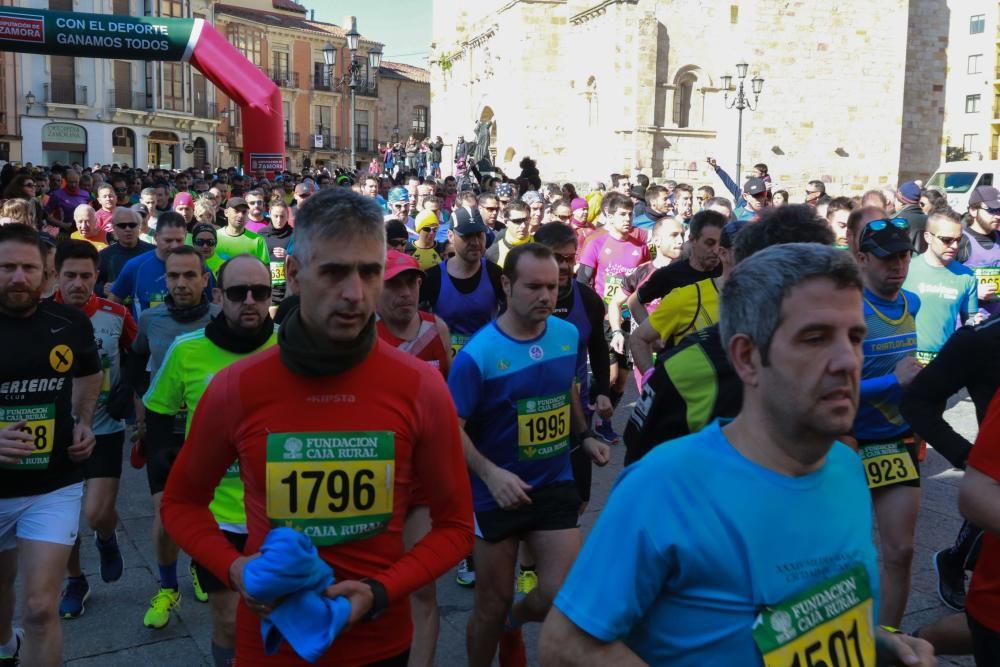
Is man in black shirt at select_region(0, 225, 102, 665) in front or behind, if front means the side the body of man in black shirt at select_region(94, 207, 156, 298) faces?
in front

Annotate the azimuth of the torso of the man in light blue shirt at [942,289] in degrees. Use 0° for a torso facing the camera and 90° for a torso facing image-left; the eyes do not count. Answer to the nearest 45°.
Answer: approximately 0°

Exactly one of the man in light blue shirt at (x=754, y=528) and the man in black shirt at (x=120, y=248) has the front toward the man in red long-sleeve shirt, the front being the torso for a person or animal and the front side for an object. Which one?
the man in black shirt

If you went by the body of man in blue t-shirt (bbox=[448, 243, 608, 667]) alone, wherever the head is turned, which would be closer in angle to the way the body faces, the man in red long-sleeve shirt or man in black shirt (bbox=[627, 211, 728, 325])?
the man in red long-sleeve shirt

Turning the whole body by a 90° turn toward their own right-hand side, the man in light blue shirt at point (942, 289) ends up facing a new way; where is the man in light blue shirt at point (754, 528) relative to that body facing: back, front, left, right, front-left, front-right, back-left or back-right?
left

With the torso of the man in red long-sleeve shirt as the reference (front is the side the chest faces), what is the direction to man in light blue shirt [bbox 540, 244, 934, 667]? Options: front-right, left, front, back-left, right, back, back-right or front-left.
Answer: front-left

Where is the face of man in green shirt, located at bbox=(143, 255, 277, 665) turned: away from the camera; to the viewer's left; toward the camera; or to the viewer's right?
toward the camera

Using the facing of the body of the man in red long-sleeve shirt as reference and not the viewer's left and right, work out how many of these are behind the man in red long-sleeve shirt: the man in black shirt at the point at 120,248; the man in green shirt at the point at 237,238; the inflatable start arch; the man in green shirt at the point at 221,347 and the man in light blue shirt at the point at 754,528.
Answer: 4

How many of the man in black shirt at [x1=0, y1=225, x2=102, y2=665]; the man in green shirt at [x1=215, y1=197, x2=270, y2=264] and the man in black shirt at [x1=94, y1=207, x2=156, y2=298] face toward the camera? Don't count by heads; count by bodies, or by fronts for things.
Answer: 3

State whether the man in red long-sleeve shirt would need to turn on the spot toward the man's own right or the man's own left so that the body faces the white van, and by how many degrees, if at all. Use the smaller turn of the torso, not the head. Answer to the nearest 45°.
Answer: approximately 135° to the man's own left

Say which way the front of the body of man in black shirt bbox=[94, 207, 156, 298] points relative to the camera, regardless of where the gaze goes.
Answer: toward the camera

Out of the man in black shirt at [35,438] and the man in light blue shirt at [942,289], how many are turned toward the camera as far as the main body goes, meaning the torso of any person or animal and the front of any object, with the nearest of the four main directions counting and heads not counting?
2

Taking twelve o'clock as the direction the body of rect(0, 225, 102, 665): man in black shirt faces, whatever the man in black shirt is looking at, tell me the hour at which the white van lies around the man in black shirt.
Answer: The white van is roughly at 8 o'clock from the man in black shirt.

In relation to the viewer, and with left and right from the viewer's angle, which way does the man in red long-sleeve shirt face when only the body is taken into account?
facing the viewer

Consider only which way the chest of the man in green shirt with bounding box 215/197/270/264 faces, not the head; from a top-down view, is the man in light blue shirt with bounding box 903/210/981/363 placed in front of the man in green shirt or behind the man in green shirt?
in front

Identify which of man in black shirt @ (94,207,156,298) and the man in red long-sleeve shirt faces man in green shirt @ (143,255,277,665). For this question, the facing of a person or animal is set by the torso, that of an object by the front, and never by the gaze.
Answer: the man in black shirt

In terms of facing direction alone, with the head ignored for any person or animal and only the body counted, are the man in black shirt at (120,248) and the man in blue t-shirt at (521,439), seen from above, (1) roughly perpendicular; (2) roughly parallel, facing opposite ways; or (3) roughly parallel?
roughly parallel

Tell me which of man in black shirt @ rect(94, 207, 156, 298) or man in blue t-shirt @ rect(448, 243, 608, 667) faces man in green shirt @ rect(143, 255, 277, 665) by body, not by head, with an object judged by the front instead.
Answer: the man in black shirt

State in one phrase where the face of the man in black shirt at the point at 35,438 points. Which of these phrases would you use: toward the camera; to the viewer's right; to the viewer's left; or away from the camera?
toward the camera

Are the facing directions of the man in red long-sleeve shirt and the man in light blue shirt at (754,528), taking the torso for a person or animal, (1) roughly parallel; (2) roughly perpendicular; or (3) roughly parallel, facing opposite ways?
roughly parallel

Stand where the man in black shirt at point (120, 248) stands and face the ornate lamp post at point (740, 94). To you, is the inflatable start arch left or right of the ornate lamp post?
left

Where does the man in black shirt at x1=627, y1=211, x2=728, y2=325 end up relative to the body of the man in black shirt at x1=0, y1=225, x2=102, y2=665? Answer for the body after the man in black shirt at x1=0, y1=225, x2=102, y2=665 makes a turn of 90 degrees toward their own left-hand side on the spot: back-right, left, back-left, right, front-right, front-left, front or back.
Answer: front
